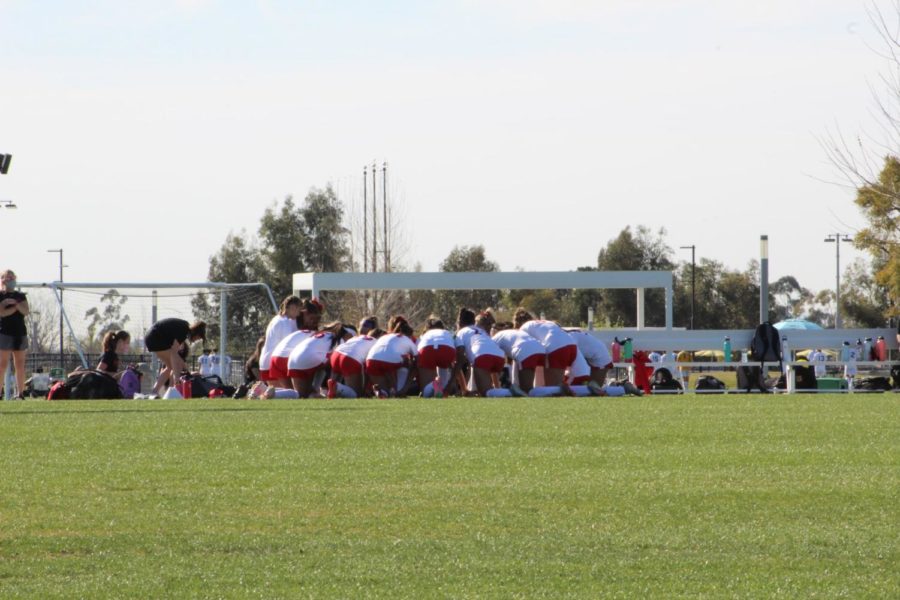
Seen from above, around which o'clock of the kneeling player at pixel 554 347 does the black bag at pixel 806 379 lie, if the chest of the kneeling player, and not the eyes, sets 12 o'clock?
The black bag is roughly at 4 o'clock from the kneeling player.

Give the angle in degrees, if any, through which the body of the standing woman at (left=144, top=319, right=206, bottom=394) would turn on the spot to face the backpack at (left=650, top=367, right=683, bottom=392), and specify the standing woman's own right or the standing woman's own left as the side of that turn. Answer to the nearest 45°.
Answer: approximately 45° to the standing woman's own left

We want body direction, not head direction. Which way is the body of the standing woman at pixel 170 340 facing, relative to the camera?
to the viewer's right

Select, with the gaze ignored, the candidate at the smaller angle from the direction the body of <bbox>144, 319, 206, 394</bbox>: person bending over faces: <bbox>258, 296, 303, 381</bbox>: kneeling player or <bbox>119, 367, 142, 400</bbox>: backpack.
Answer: the kneeling player

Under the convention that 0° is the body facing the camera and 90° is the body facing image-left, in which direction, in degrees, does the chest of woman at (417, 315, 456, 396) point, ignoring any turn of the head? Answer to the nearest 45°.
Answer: approximately 180°

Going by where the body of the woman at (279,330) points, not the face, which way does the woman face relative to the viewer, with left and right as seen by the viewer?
facing to the right of the viewer

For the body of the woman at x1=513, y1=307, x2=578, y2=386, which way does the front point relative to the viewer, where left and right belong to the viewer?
facing to the left of the viewer
